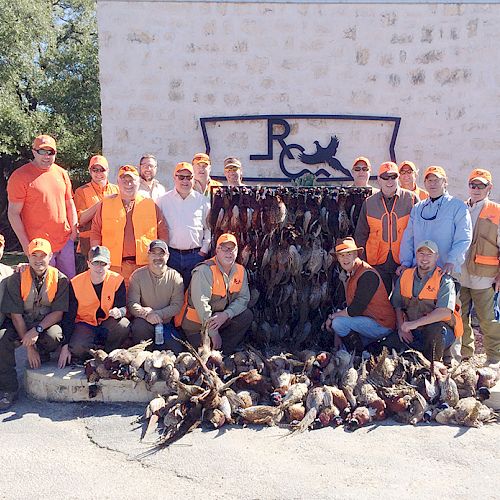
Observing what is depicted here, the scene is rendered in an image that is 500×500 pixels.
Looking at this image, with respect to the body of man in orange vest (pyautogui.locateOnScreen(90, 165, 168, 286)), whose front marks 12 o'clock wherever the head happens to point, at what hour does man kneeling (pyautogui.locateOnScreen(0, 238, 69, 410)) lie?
The man kneeling is roughly at 2 o'clock from the man in orange vest.

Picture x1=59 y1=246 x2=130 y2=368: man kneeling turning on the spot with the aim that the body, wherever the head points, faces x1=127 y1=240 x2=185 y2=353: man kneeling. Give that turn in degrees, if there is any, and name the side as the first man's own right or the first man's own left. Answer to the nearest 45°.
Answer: approximately 90° to the first man's own left

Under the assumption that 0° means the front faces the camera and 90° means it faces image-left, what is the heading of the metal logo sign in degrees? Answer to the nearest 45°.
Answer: approximately 0°

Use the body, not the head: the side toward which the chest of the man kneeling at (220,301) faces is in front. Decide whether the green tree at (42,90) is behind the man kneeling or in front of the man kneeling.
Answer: behind

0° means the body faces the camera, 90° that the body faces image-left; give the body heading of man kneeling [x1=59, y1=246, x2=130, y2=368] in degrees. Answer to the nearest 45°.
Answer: approximately 0°

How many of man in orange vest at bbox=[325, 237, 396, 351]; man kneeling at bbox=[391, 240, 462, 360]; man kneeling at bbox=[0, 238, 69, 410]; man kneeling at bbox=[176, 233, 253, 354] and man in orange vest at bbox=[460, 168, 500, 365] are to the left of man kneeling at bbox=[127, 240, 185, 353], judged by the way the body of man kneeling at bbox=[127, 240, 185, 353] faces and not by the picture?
4

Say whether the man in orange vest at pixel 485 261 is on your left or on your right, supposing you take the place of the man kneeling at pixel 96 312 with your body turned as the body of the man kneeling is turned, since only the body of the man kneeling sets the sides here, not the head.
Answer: on your left
